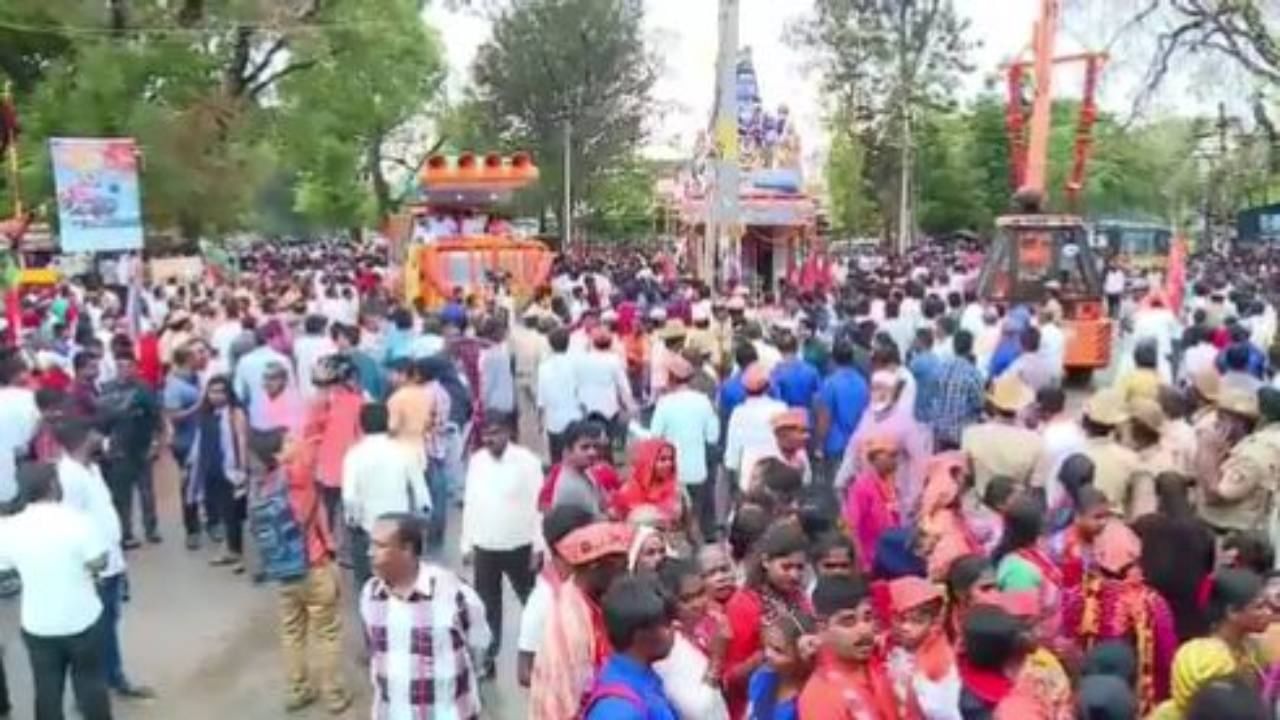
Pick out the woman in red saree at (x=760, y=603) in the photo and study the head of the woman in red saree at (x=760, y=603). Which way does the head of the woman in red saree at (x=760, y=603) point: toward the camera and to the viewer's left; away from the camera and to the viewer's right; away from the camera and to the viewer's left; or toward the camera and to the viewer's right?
toward the camera and to the viewer's right

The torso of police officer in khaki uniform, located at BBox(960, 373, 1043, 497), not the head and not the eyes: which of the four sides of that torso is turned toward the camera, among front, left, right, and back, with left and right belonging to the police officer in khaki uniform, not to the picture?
back

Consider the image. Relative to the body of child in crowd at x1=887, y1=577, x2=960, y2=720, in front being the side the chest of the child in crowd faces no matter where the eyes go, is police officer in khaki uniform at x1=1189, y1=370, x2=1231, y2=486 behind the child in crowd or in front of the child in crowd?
behind

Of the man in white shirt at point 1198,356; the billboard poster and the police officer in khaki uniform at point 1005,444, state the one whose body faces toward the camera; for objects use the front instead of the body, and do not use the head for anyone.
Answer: the billboard poster

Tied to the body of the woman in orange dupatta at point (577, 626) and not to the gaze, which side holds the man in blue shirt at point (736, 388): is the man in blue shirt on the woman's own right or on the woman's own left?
on the woman's own left

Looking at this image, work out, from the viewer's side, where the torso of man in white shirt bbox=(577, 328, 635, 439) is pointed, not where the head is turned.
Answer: away from the camera

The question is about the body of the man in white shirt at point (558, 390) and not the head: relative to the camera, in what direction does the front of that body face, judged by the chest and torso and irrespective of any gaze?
away from the camera

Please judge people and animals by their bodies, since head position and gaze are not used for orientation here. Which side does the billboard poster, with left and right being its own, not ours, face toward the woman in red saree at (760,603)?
front

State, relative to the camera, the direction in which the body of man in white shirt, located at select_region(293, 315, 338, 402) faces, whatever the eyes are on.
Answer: away from the camera

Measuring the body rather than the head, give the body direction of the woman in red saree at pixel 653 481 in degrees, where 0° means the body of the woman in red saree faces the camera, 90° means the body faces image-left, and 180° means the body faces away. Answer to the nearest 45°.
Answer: approximately 315°

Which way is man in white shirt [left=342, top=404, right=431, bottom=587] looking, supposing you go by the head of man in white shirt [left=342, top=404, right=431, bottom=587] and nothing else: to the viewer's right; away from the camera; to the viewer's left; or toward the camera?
away from the camera
